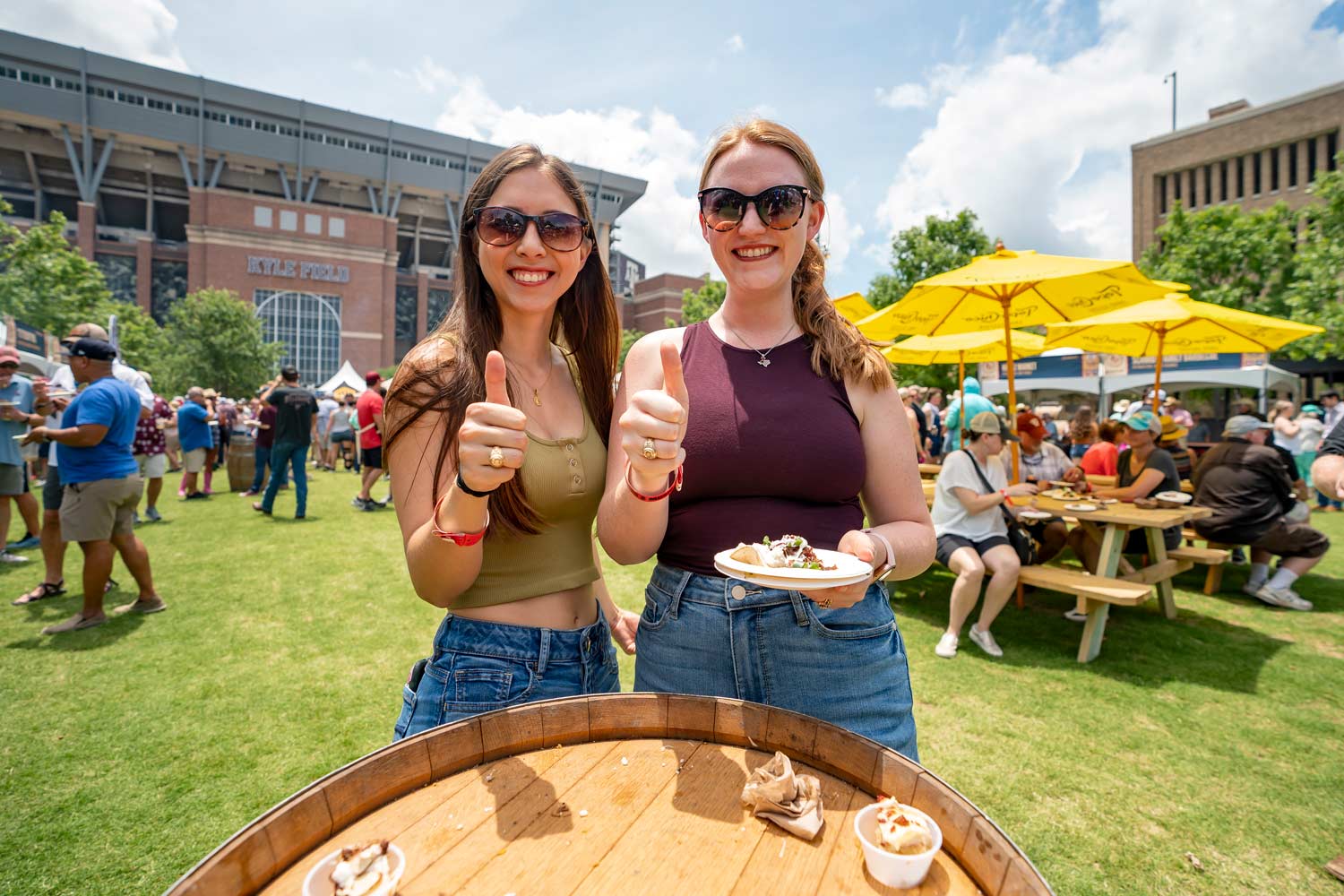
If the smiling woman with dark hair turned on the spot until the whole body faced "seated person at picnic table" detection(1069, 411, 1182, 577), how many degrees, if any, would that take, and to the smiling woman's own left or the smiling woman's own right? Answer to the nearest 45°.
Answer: approximately 90° to the smiling woman's own left

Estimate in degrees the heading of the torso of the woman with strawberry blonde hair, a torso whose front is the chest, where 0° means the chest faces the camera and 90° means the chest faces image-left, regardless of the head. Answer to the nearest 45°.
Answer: approximately 0°

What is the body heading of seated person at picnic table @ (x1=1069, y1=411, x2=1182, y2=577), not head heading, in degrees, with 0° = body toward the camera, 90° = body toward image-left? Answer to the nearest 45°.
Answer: approximately 45°

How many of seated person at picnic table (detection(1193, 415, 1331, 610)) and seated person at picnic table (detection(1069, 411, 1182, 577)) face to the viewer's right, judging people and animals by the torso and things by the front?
1

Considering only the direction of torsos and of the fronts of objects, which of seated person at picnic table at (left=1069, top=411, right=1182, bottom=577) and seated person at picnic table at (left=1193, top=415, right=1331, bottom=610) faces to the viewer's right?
seated person at picnic table at (left=1193, top=415, right=1331, bottom=610)

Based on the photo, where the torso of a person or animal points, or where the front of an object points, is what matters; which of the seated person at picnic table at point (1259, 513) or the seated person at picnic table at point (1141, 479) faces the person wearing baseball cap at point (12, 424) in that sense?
the seated person at picnic table at point (1141, 479)

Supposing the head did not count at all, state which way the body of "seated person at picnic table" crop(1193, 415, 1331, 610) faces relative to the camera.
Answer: to the viewer's right

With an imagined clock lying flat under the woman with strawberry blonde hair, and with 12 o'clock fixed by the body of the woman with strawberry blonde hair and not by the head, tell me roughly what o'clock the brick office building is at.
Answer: The brick office building is roughly at 7 o'clock from the woman with strawberry blonde hair.
